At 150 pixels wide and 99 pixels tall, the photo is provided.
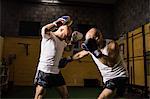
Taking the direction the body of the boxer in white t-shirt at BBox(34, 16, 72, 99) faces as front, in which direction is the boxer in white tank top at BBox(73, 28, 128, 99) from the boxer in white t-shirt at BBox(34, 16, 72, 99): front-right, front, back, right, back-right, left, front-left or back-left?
front

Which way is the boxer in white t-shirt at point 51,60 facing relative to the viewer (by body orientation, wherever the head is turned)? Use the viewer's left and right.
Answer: facing the viewer and to the right of the viewer
